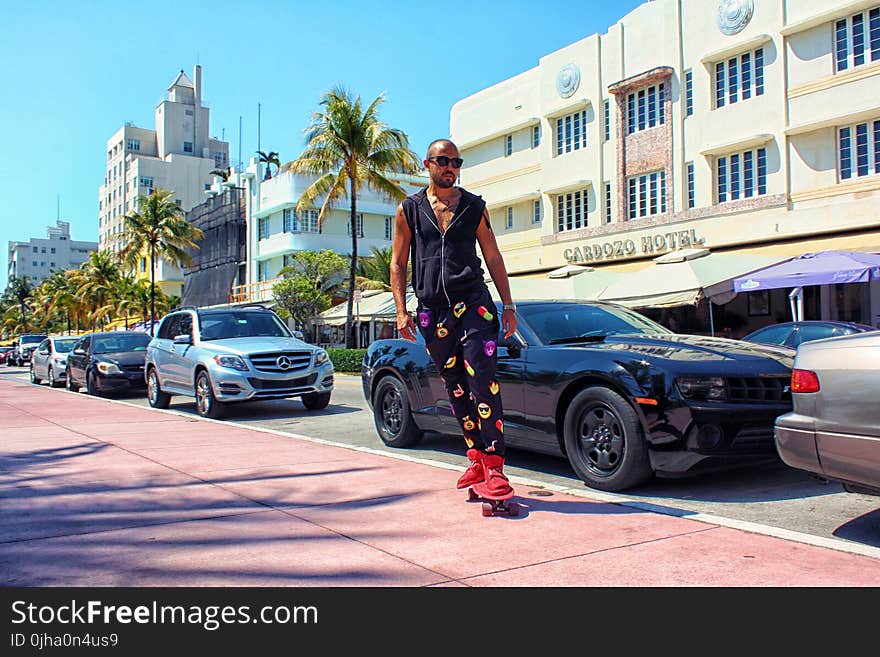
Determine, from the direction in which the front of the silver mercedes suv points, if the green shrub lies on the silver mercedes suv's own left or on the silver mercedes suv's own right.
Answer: on the silver mercedes suv's own left

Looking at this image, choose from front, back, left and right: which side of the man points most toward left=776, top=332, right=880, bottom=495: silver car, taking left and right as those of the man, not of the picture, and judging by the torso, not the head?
left

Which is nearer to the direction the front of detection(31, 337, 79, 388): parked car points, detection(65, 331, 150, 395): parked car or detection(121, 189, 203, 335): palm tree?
the parked car

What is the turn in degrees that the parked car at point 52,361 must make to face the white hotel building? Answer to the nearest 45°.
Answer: approximately 45° to its left

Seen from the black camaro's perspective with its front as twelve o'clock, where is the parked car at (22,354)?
The parked car is roughly at 6 o'clock from the black camaro.

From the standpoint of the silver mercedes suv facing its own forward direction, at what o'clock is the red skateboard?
The red skateboard is roughly at 1 o'clock from the silver mercedes suv.

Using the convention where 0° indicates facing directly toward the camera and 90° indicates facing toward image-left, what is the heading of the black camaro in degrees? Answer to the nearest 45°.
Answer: approximately 315°

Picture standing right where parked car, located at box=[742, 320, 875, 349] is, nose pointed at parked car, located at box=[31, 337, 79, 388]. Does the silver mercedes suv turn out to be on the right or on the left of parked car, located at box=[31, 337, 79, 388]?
left

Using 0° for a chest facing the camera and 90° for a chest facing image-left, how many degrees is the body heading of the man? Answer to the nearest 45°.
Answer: approximately 0°

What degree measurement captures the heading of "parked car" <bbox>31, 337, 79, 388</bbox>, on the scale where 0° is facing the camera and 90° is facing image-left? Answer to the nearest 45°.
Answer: approximately 315°

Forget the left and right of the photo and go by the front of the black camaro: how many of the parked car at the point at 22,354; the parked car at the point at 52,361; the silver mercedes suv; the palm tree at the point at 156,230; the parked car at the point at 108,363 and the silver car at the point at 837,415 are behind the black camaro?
5

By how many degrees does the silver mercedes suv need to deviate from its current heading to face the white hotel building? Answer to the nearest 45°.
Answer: approximately 90° to its left
